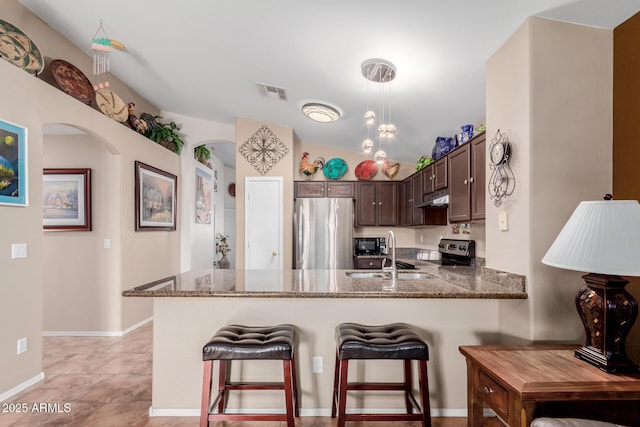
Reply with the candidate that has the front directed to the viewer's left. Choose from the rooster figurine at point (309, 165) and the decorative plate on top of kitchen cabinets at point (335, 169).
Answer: the rooster figurine

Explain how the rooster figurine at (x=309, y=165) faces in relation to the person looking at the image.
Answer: facing to the left of the viewer

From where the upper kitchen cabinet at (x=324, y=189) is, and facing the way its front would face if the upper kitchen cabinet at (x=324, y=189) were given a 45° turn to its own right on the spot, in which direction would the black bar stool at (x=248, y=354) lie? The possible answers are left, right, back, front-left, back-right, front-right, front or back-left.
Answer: front-left

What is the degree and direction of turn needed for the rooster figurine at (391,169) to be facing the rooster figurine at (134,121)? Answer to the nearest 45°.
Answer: approximately 45° to its left

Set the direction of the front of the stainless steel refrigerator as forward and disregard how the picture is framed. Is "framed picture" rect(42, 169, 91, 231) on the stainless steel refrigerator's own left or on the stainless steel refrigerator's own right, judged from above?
on the stainless steel refrigerator's own right

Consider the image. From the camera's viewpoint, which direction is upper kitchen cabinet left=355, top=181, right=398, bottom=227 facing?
toward the camera

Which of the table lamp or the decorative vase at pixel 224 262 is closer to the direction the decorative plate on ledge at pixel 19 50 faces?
the table lamp

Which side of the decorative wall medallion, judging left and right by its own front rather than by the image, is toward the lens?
front

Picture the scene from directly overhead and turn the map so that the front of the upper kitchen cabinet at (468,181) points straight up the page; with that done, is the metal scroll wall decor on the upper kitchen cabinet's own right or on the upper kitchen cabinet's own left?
on the upper kitchen cabinet's own left

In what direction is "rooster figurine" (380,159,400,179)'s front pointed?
to the viewer's left

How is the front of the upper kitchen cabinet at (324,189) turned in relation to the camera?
facing the viewer
